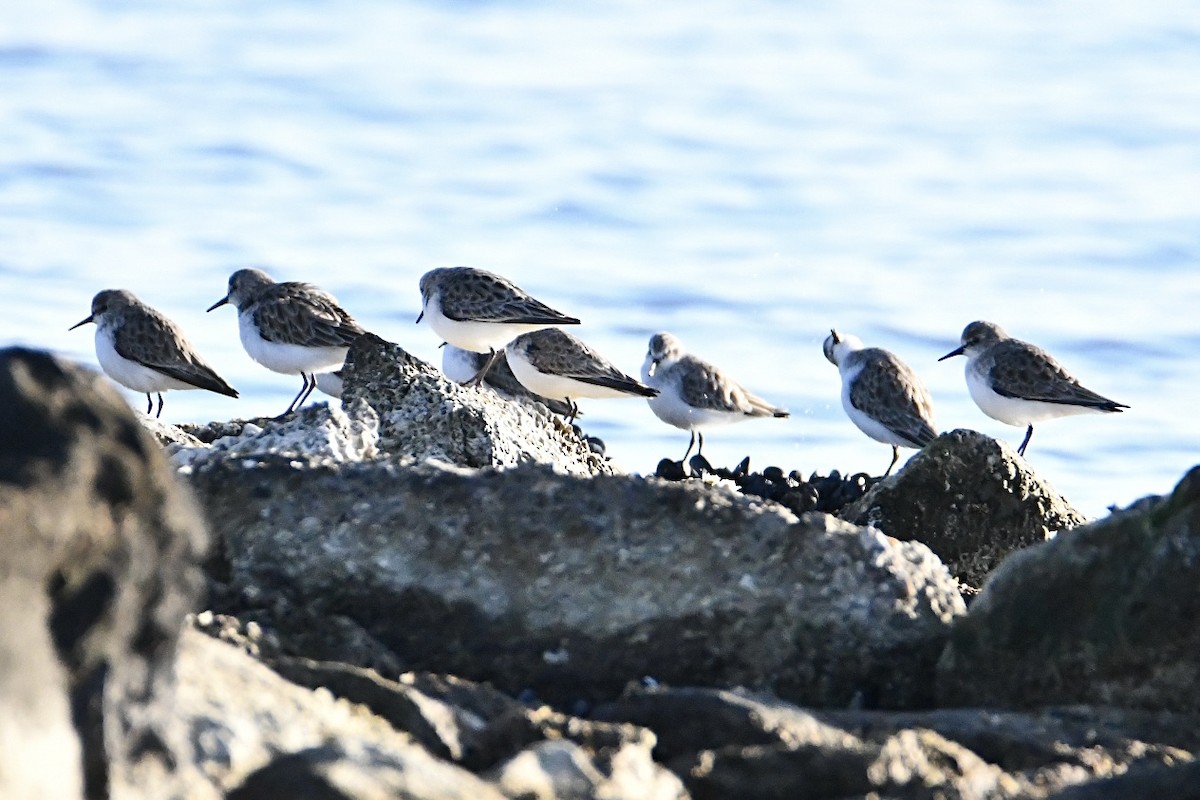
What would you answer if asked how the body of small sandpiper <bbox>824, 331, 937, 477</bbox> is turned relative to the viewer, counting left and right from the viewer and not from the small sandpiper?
facing to the left of the viewer

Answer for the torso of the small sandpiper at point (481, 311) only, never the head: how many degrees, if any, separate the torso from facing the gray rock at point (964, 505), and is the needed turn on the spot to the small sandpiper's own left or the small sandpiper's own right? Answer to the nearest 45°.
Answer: approximately 135° to the small sandpiper's own left

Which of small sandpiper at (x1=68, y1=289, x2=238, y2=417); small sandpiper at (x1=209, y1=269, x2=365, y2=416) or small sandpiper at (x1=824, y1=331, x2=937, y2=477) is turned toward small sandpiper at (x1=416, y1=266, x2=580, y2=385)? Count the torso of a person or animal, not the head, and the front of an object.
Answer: small sandpiper at (x1=824, y1=331, x2=937, y2=477)

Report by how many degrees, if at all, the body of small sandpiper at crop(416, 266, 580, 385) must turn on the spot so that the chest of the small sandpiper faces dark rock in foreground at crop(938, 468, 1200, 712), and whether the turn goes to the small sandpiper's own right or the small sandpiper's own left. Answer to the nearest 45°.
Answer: approximately 90° to the small sandpiper's own left

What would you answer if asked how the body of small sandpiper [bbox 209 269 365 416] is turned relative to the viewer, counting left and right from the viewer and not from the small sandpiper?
facing to the left of the viewer

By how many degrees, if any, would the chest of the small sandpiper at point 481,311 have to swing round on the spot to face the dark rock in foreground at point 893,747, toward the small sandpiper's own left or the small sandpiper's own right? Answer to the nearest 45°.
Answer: approximately 90° to the small sandpiper's own left

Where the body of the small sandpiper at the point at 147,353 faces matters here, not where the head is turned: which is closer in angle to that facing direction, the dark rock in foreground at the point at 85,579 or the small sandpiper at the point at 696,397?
the dark rock in foreground

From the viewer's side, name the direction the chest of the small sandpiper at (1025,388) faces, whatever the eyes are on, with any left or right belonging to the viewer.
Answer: facing to the left of the viewer

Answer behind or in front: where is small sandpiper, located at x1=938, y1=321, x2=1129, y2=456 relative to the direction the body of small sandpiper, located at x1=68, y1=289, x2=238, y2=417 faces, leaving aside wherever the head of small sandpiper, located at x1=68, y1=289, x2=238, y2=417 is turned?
behind

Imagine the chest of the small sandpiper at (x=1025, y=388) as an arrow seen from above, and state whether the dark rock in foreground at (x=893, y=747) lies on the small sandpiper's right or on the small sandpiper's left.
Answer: on the small sandpiper's left

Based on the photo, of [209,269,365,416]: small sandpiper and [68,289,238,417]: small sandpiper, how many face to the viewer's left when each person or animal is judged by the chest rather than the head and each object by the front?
2

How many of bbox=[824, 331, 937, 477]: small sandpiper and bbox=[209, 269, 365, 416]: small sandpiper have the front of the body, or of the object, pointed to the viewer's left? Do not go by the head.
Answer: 2

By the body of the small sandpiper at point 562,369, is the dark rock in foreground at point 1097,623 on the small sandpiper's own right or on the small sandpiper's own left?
on the small sandpiper's own left

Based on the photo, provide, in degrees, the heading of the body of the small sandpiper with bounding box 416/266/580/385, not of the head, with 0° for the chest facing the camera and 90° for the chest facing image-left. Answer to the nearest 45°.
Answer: approximately 90°

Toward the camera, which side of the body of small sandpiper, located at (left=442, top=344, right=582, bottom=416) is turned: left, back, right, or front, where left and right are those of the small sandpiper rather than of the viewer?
left

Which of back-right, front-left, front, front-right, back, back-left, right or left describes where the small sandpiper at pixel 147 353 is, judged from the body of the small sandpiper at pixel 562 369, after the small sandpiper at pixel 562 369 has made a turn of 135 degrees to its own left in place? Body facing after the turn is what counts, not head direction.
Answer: back-right

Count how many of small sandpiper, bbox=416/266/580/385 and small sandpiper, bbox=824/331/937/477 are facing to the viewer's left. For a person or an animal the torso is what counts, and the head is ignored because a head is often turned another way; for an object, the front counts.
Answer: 2
